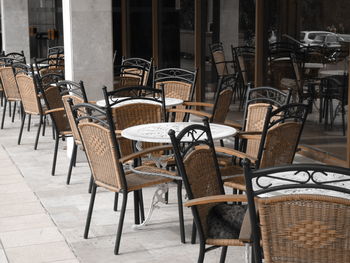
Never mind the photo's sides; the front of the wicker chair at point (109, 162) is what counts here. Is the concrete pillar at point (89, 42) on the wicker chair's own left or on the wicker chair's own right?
on the wicker chair's own left

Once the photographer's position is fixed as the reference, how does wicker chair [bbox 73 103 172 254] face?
facing away from the viewer and to the right of the viewer

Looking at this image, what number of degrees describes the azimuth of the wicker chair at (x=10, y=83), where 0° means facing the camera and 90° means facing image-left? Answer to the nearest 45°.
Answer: approximately 225°

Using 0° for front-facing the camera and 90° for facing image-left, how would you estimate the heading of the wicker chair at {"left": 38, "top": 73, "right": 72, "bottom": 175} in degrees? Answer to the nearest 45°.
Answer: approximately 315°

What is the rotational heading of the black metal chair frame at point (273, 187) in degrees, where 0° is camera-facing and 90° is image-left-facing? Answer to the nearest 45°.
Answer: approximately 180°

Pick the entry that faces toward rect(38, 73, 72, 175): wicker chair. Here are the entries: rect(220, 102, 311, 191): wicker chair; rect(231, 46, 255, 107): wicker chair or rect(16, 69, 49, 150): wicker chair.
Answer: rect(220, 102, 311, 191): wicker chair

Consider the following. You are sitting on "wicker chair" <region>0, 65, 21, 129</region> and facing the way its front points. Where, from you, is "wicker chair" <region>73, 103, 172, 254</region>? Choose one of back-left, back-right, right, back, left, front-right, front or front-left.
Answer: back-right
